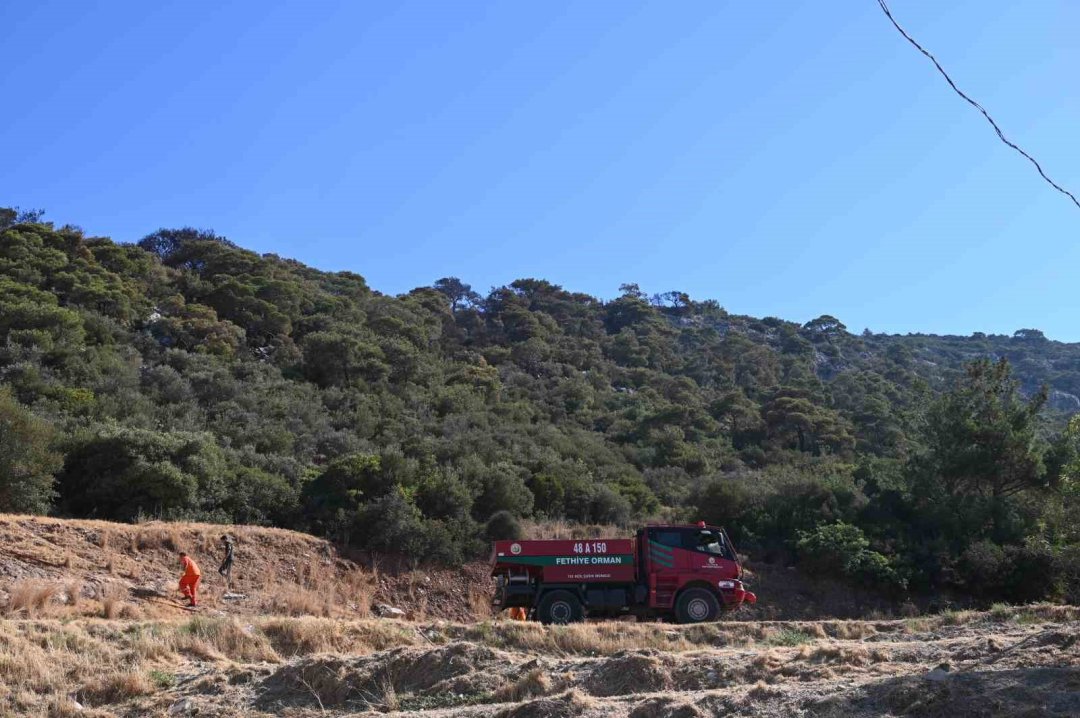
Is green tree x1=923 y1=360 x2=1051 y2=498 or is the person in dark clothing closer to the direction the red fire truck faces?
the green tree

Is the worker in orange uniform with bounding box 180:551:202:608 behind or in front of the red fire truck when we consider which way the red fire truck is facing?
behind

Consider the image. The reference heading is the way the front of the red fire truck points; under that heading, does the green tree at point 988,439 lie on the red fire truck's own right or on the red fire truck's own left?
on the red fire truck's own left

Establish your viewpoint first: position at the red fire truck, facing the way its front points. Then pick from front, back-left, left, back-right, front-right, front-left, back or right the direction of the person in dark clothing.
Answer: back

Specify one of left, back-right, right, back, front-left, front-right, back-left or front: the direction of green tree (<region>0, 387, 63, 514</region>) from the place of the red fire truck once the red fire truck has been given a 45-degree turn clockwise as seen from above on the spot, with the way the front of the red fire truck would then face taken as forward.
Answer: back-right

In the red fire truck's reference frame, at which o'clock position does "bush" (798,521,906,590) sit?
The bush is roughly at 10 o'clock from the red fire truck.

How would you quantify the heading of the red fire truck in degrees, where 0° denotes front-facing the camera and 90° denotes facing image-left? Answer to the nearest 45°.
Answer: approximately 270°

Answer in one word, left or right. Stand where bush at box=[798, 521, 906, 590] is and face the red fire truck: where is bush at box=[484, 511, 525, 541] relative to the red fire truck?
right
